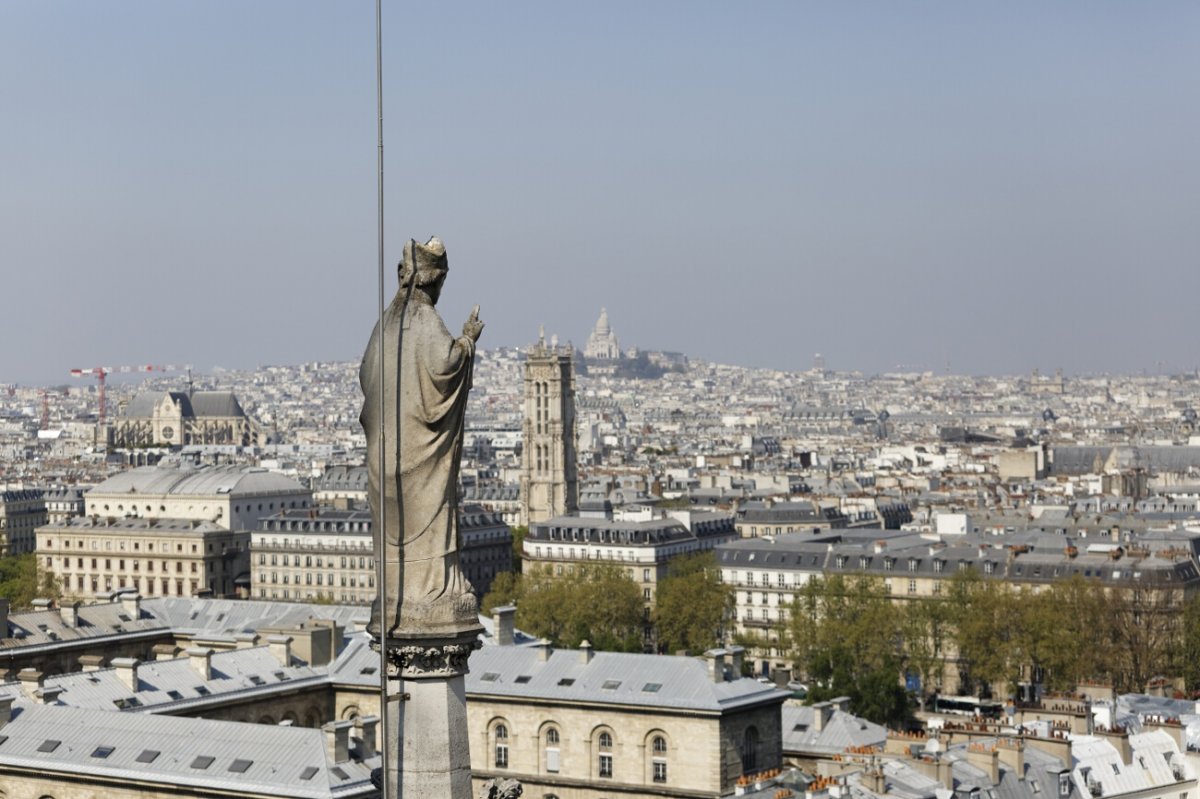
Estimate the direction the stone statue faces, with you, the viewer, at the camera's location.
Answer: facing away from the viewer and to the right of the viewer
